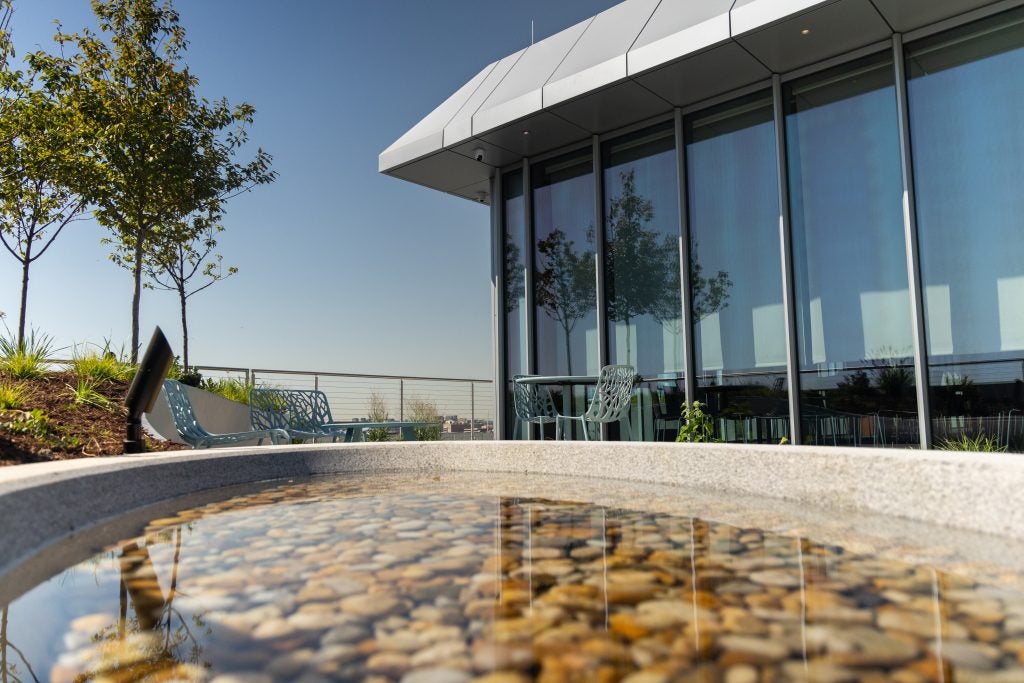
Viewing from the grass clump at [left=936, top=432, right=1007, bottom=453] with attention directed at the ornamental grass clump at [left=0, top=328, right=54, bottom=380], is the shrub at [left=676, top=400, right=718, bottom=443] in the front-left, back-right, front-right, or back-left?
front-right

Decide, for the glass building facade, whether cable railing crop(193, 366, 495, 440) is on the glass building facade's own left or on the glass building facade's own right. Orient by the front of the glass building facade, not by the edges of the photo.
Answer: on the glass building facade's own right

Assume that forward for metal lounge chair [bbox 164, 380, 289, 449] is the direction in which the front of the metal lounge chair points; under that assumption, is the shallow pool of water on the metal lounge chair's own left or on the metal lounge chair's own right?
on the metal lounge chair's own right

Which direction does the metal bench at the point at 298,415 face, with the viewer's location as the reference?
facing the viewer and to the right of the viewer

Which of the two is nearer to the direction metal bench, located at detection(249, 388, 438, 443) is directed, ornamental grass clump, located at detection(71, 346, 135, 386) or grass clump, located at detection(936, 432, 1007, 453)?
the grass clump, located at detection(936, 432, 1007, 453)

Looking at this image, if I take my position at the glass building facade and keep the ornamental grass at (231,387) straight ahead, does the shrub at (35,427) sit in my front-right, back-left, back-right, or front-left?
front-left

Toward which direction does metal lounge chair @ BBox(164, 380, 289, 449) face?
to the viewer's right

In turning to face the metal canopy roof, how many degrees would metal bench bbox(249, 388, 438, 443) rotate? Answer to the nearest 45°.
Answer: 0° — it already faces it

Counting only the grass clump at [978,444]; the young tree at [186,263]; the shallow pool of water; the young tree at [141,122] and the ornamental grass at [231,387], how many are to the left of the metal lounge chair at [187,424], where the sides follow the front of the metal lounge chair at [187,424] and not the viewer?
3

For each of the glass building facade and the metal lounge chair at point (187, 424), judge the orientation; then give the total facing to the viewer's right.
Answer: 1

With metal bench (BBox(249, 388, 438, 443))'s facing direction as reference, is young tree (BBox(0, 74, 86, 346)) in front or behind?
behind

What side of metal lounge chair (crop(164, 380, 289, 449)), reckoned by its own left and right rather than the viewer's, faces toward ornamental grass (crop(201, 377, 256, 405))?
left

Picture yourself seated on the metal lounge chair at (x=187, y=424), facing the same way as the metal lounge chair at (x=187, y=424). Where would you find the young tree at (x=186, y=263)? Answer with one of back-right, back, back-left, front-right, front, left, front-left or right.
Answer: left

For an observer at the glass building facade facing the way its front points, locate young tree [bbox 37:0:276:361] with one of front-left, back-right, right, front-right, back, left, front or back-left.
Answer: front-right
